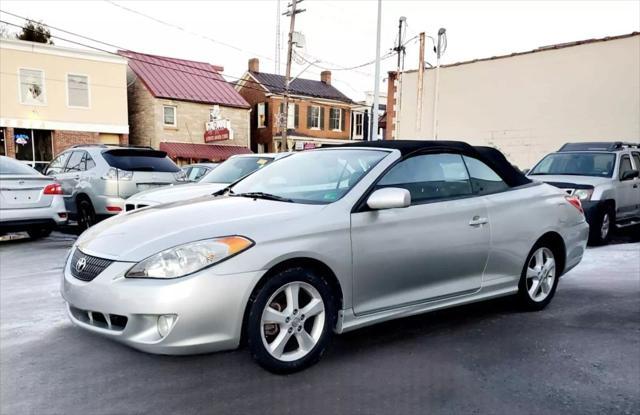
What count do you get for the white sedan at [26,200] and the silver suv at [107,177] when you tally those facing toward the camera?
0

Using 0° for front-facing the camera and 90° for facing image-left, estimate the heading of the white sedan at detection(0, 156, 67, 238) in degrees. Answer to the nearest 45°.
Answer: approximately 135°

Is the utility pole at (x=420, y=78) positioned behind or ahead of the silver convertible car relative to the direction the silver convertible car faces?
behind

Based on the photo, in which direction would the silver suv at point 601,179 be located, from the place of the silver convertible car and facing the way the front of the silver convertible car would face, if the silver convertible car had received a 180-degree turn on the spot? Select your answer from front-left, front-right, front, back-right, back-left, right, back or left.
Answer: front

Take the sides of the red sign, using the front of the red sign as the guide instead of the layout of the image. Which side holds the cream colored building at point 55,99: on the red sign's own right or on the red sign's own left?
on the red sign's own right

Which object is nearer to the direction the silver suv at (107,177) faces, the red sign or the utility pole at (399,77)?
the red sign

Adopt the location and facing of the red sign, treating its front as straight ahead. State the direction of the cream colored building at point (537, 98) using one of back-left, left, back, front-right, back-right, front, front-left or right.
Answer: front-left

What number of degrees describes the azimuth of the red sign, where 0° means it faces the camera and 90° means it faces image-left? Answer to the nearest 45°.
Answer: approximately 0°

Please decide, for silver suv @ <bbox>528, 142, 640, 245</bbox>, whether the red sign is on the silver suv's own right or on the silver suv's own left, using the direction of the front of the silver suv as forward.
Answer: on the silver suv's own right

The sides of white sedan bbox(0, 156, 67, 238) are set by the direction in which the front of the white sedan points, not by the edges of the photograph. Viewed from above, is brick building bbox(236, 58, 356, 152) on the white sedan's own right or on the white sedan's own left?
on the white sedan's own right

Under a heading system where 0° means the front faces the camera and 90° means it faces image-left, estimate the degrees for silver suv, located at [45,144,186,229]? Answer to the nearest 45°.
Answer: approximately 135°

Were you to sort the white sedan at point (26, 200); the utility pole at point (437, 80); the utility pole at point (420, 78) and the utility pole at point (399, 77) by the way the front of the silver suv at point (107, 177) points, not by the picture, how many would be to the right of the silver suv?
3

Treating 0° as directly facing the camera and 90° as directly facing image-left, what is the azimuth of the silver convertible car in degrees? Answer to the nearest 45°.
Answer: approximately 45°

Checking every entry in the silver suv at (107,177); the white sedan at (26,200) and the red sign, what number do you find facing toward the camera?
1

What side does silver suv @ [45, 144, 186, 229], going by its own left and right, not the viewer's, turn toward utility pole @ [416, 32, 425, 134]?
right
